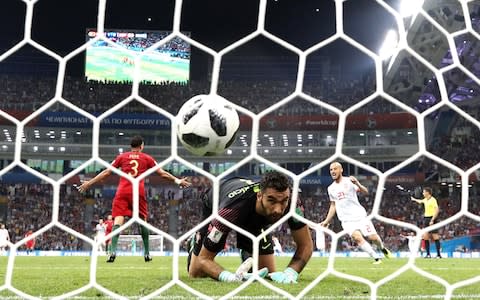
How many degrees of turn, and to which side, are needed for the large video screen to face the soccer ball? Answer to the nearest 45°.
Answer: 0° — it already faces it

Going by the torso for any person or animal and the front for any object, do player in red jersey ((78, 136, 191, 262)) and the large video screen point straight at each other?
yes

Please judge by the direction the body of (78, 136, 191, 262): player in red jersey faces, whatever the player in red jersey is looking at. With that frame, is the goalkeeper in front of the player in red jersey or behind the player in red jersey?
behind

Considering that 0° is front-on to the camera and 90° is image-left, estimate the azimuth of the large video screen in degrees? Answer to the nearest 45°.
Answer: approximately 0°

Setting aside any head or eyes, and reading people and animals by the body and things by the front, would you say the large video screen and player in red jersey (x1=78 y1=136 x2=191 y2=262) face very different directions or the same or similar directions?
very different directions

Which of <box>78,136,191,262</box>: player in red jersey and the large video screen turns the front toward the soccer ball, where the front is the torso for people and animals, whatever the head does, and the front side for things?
the large video screen

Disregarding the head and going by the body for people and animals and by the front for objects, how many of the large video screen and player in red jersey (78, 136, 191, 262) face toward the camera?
1

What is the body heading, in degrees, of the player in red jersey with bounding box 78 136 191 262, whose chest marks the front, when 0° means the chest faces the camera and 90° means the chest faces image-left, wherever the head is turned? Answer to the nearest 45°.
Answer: approximately 180°

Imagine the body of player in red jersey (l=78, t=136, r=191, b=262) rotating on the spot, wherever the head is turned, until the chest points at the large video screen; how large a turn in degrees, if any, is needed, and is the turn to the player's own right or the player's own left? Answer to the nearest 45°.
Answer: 0° — they already face it

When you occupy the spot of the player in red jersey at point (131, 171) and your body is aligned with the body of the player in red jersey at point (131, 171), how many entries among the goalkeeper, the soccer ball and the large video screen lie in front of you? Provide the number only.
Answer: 1
